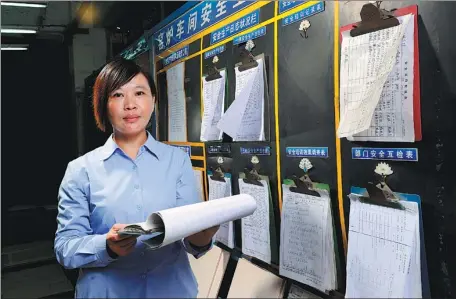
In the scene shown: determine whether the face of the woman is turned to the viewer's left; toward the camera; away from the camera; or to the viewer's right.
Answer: toward the camera

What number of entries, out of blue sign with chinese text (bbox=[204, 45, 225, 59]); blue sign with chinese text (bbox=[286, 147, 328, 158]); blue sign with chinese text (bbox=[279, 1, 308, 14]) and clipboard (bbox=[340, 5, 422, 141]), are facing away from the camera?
0

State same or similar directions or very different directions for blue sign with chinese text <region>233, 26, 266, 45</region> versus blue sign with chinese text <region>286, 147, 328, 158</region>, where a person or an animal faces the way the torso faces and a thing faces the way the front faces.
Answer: same or similar directions

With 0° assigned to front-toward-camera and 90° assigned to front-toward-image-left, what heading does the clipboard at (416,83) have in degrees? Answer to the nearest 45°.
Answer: approximately 45°

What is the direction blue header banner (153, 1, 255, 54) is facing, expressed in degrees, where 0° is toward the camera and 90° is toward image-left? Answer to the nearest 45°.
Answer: approximately 45°

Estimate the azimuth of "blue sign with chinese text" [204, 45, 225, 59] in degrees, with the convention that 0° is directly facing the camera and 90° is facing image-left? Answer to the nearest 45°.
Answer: approximately 45°

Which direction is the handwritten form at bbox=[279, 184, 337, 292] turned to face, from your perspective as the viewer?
facing the viewer and to the left of the viewer

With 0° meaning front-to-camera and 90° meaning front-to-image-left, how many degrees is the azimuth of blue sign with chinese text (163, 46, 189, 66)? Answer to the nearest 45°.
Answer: approximately 45°

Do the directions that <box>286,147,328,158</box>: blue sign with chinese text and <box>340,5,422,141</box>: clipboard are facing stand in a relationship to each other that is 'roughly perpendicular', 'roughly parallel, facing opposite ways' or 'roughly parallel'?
roughly parallel

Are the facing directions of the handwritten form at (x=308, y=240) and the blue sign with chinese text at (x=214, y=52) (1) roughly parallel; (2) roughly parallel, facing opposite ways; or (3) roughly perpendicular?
roughly parallel

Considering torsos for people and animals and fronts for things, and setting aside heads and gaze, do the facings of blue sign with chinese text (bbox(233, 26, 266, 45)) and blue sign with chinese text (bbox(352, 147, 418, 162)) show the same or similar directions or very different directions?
same or similar directions

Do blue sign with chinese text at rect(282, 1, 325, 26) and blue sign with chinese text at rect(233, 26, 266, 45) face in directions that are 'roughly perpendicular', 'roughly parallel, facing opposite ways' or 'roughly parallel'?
roughly parallel

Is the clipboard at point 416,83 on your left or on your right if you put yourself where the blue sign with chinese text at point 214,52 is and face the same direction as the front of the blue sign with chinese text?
on your left
